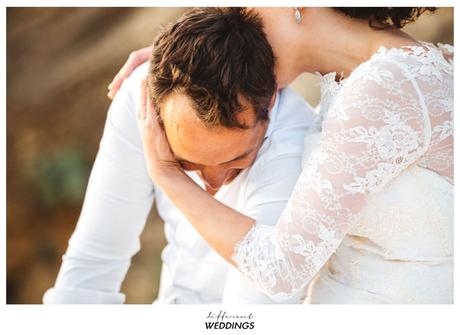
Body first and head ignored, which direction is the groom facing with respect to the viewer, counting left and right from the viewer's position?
facing the viewer
